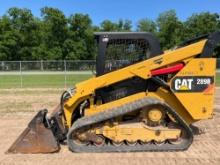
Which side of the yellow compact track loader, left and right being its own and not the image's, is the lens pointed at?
left

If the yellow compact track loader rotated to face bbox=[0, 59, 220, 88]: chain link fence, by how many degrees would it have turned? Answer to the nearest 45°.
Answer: approximately 90° to its right

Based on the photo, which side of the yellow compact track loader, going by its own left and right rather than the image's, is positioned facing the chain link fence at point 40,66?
right
